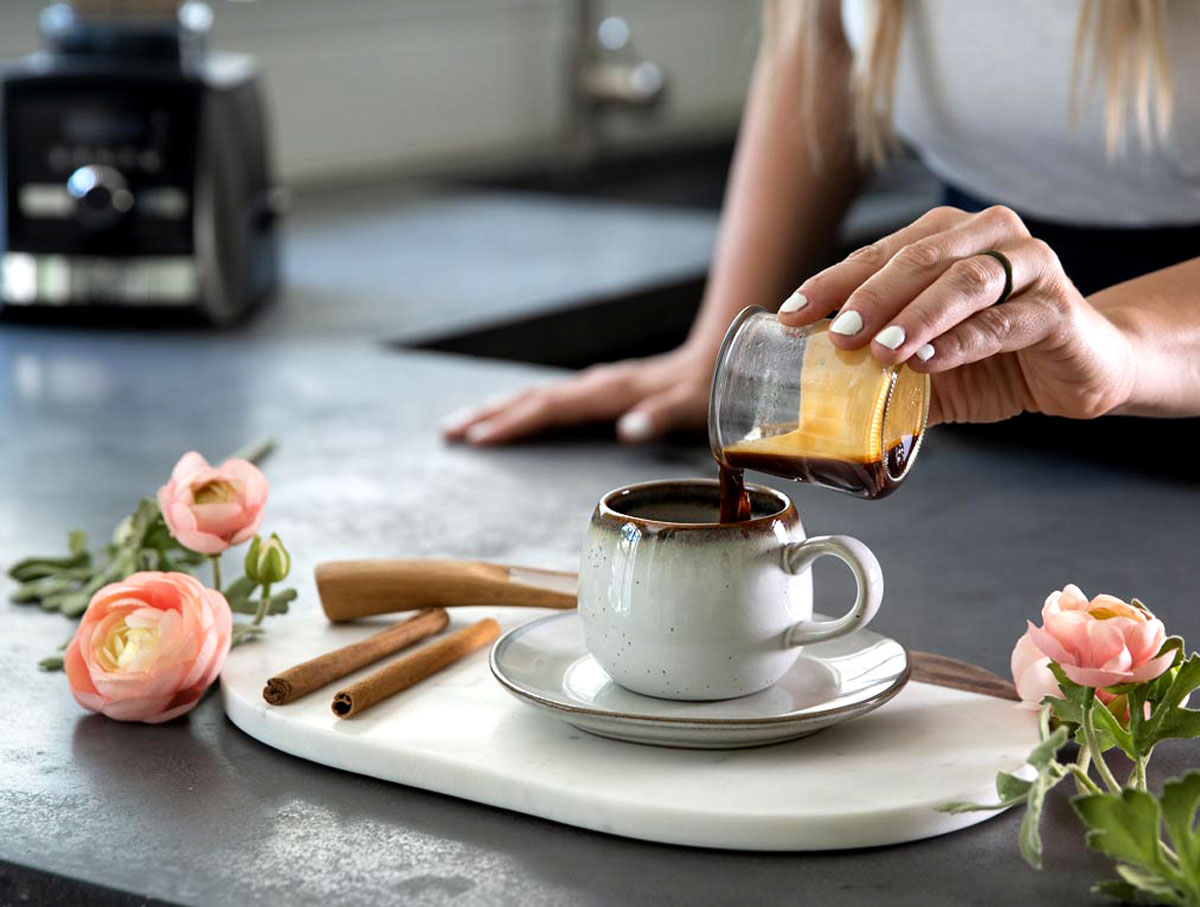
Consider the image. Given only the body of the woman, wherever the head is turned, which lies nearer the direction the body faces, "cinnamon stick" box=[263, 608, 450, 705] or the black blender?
the cinnamon stick

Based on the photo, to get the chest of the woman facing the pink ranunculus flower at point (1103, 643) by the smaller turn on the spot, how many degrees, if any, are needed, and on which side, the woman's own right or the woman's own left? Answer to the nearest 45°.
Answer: approximately 45° to the woman's own left

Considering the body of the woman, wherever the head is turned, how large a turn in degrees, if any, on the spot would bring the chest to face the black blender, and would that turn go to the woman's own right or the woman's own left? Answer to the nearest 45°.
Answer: approximately 90° to the woman's own right

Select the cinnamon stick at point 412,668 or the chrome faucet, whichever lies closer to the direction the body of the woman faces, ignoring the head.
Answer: the cinnamon stick

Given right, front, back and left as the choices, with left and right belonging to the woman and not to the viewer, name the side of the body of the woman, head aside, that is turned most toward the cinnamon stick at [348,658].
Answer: front

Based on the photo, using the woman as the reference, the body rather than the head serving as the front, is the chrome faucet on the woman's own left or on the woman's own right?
on the woman's own right

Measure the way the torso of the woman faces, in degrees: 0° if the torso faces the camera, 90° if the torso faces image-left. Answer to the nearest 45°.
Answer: approximately 45°

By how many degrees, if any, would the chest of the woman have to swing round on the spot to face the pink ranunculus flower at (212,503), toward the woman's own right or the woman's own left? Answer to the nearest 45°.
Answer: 0° — they already face it
